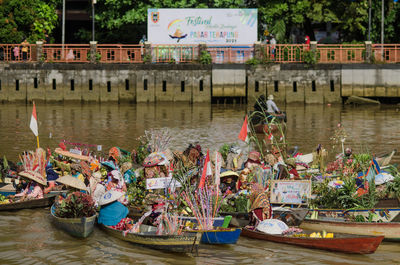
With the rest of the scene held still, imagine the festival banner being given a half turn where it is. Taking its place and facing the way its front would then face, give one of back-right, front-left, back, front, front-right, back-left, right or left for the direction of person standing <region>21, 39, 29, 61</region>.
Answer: left

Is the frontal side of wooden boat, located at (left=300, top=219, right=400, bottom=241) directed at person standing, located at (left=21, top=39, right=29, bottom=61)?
no

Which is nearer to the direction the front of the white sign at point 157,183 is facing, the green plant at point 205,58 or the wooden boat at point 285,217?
the wooden boat

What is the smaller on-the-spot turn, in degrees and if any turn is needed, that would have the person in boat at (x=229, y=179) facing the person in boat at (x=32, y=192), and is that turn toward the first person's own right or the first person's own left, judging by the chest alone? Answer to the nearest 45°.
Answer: approximately 90° to the first person's own right

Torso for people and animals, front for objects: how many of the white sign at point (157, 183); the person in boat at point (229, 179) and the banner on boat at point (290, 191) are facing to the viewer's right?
0

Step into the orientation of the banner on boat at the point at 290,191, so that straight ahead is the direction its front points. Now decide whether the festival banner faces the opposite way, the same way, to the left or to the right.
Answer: the same way

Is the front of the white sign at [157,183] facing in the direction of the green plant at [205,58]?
no

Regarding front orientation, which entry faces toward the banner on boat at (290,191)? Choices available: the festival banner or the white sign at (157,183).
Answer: the festival banner

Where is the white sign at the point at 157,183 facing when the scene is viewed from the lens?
facing the viewer

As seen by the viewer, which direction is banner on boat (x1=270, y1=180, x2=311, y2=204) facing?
toward the camera

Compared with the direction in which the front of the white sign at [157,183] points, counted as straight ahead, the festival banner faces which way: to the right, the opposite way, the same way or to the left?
the same way
